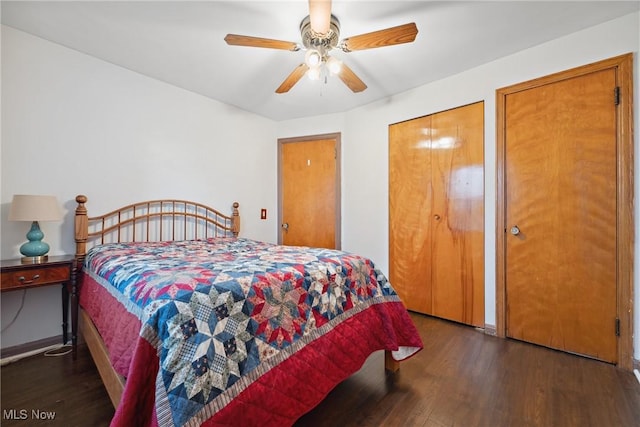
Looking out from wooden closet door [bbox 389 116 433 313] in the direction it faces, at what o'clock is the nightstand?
The nightstand is roughly at 12 o'clock from the wooden closet door.

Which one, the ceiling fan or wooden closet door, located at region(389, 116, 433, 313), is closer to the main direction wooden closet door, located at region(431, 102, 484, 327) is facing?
the ceiling fan

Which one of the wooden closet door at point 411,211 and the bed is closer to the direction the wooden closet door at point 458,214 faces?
the bed

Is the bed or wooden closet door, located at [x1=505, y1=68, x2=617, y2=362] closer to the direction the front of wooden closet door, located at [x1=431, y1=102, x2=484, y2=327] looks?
the bed

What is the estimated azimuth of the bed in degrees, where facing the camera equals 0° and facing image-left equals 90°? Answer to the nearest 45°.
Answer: approximately 315°

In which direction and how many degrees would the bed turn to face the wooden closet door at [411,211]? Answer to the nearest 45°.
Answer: approximately 90° to its left

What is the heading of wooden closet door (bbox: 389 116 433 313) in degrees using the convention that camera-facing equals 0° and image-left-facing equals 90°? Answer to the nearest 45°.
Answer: approximately 45°

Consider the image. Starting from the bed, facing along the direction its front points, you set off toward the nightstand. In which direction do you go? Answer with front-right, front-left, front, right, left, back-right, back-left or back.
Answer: back

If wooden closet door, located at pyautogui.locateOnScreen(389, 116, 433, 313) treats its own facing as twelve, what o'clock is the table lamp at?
The table lamp is roughly at 12 o'clock from the wooden closet door.

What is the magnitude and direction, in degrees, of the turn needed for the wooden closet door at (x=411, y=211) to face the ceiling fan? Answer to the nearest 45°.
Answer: approximately 45° to its left

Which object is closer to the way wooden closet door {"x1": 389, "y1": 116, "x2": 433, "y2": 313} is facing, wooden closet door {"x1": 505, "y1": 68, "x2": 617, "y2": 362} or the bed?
the bed

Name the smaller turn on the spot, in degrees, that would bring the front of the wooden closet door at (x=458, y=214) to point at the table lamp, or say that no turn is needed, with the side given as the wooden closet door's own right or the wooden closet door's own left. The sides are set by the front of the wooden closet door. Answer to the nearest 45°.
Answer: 0° — it already faces it
